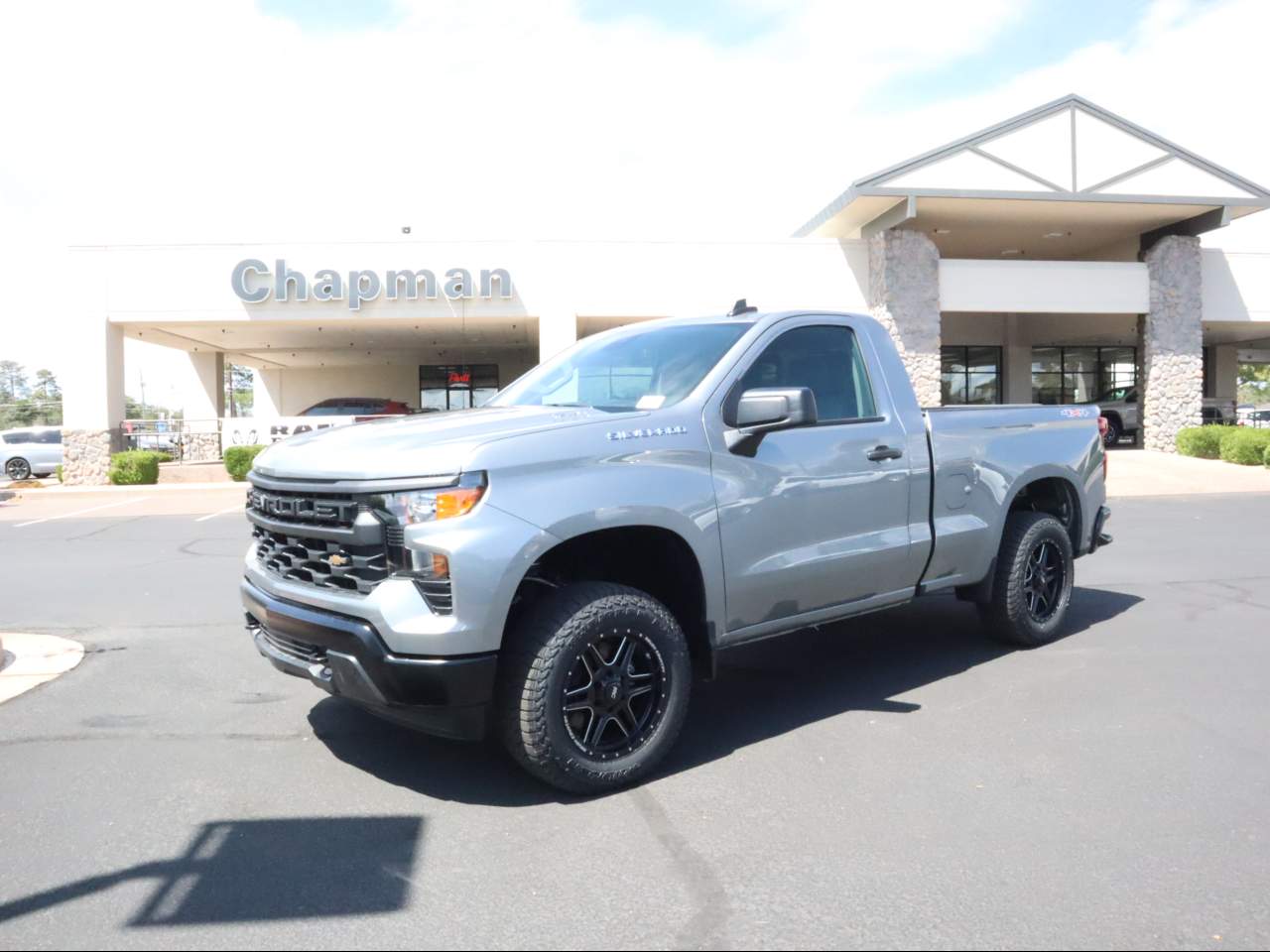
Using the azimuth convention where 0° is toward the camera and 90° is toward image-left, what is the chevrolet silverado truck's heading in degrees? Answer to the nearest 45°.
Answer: approximately 45°

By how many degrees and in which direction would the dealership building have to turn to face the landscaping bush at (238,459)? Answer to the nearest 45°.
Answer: approximately 90° to its right

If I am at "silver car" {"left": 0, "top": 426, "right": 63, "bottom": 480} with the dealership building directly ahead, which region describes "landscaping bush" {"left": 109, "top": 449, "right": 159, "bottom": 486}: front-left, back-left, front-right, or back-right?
front-right

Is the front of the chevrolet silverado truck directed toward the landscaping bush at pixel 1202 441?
no

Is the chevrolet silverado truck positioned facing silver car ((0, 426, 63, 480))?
no

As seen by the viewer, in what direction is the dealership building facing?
toward the camera

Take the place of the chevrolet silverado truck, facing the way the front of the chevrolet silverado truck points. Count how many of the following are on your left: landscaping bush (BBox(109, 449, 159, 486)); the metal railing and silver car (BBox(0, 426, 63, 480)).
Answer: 0

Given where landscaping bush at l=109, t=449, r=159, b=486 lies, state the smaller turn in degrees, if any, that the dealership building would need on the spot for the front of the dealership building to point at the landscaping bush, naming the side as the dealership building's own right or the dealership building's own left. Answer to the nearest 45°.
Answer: approximately 90° to the dealership building's own right

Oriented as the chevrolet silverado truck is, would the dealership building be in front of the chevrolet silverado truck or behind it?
behind

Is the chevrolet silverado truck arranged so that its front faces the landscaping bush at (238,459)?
no

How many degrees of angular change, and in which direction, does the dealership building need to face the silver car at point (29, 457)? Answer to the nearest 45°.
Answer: approximately 90° to its right

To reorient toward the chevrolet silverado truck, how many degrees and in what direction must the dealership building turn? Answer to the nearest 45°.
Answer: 0° — it already faces it

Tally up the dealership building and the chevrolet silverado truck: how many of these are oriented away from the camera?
0
